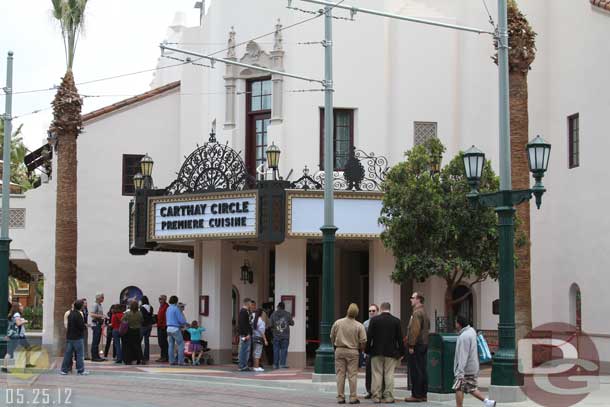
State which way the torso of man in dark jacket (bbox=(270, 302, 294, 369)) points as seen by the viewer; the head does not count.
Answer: away from the camera

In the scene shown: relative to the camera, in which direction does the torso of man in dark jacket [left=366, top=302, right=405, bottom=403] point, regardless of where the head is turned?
away from the camera

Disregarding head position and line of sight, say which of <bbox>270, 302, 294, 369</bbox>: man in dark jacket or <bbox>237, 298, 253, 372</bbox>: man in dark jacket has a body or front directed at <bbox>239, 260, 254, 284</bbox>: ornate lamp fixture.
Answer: <bbox>270, 302, 294, 369</bbox>: man in dark jacket

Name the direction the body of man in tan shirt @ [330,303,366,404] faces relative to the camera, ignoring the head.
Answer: away from the camera

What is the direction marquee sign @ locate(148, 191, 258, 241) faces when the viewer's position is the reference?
facing the viewer and to the left of the viewer
